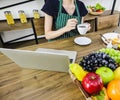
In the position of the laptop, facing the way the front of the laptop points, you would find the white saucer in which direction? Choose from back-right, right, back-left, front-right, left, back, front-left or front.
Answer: front-right

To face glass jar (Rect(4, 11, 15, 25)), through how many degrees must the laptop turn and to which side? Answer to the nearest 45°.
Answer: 0° — it already faces it

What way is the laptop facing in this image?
away from the camera
